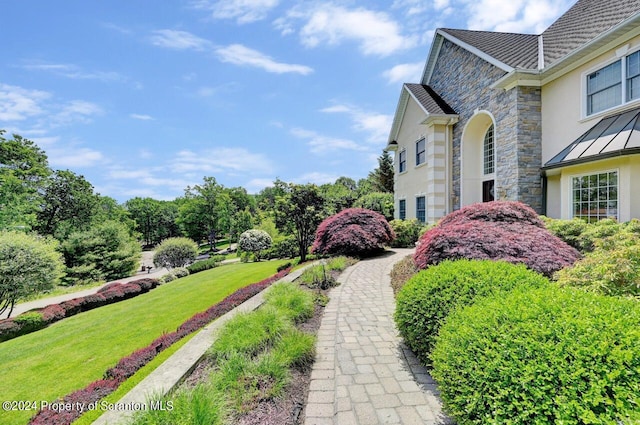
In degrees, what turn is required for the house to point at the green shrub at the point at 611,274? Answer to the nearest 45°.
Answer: approximately 45° to its left

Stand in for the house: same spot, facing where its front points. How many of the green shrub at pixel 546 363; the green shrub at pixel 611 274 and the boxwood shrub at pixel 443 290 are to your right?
0

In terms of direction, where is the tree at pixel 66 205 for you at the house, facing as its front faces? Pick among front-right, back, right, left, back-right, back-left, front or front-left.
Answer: front-right

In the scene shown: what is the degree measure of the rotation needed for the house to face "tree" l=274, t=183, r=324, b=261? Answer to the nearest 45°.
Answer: approximately 45° to its right

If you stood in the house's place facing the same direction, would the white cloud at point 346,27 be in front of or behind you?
in front

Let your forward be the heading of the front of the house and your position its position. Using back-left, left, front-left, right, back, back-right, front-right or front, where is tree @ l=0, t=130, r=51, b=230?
front-right

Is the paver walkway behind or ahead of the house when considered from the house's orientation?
ahead

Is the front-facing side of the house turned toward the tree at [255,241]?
no

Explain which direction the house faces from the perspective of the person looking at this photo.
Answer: facing the viewer and to the left of the viewer

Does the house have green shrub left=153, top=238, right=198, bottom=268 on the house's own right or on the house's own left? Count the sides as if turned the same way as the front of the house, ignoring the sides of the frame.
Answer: on the house's own right

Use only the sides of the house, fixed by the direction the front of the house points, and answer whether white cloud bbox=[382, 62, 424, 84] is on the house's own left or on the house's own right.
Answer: on the house's own right

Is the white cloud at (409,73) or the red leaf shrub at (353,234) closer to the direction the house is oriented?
the red leaf shrub

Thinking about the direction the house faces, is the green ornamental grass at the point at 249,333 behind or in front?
in front
